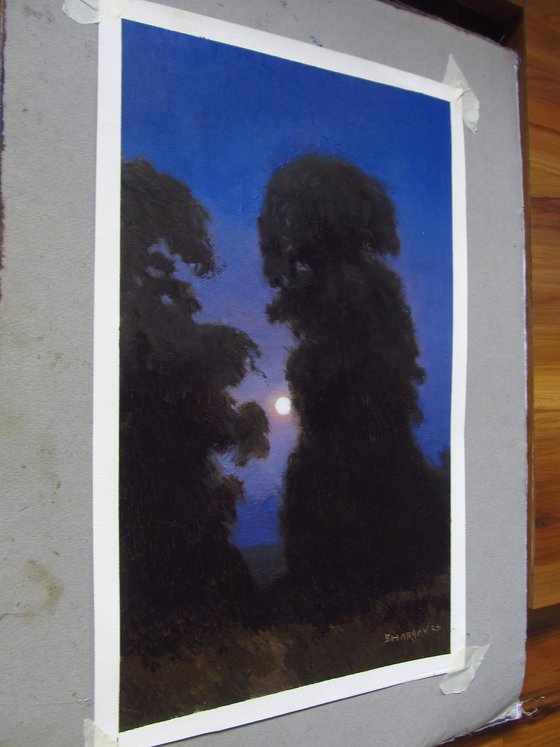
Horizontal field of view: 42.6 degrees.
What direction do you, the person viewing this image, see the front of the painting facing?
facing the viewer and to the right of the viewer
